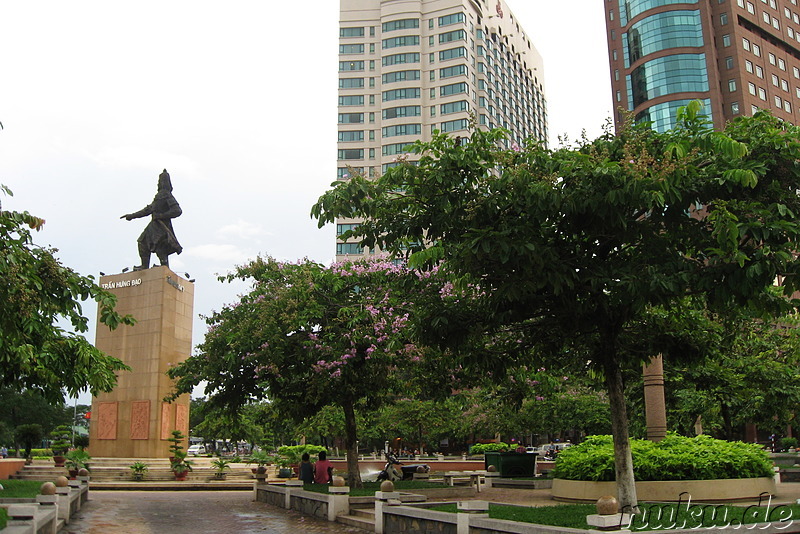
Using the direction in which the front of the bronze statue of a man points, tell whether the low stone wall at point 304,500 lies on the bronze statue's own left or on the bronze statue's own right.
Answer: on the bronze statue's own left

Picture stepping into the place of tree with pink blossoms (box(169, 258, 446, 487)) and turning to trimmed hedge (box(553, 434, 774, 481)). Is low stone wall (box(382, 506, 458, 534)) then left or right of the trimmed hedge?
right

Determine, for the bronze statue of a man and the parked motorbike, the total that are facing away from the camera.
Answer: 0

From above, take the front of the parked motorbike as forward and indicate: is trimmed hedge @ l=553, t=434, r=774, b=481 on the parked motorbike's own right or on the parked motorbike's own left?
on the parked motorbike's own left

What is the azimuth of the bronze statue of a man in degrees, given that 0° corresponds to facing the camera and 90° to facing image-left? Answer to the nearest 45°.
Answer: approximately 45°
